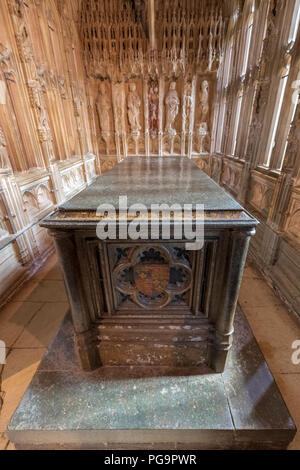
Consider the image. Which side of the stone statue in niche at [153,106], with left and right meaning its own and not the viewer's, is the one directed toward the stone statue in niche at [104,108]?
right

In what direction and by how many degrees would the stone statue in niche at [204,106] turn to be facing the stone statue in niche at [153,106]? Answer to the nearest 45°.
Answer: approximately 90° to its right

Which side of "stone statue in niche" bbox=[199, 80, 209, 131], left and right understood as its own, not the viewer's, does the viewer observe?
front

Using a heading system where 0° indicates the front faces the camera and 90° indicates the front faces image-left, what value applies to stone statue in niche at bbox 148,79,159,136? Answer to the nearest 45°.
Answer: approximately 0°

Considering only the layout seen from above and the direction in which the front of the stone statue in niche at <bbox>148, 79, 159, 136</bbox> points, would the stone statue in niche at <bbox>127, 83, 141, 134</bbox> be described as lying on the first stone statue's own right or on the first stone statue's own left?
on the first stone statue's own right

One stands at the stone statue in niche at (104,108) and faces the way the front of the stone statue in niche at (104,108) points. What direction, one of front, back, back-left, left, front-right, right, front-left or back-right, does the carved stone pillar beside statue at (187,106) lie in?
left

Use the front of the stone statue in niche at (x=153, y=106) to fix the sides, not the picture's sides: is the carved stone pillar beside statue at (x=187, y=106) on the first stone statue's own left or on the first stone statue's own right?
on the first stone statue's own left

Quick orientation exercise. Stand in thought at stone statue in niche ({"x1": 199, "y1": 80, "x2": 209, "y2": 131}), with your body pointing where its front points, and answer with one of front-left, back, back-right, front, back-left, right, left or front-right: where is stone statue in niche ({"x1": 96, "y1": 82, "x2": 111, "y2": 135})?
right

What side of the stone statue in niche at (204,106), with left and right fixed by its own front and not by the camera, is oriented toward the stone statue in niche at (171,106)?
right

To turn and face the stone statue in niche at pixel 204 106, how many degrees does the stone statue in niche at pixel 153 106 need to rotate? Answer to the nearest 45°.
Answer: approximately 90° to its left

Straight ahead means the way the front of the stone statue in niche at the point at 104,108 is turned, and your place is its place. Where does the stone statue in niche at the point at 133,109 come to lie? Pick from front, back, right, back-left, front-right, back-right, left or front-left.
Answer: left

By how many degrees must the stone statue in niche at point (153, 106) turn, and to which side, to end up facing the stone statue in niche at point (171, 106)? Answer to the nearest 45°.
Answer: approximately 90° to its left

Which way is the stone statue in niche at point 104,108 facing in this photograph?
toward the camera

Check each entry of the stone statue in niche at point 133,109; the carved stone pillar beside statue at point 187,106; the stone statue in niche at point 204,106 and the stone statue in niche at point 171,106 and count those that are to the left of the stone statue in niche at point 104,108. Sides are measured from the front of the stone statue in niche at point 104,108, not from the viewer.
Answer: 4
